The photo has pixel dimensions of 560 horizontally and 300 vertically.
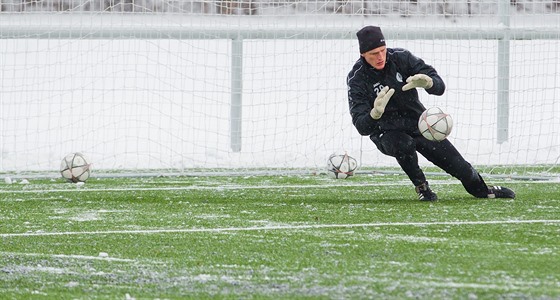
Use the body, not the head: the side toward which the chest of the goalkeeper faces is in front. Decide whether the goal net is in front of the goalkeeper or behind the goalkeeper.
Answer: behind

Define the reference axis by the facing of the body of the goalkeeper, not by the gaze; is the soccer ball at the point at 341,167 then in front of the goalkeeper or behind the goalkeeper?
behind

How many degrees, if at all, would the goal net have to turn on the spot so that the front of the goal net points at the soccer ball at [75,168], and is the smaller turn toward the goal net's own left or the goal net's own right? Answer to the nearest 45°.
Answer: approximately 45° to the goal net's own right

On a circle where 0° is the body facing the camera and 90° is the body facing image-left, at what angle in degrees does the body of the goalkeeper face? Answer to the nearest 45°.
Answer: approximately 315°

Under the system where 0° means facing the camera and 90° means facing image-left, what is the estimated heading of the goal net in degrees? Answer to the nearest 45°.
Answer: approximately 0°

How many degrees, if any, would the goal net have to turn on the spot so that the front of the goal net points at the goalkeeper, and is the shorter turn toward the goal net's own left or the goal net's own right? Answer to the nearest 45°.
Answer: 0° — it already faces them

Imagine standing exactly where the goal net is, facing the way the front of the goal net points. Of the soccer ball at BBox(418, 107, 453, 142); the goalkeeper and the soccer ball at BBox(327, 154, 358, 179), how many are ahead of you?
3

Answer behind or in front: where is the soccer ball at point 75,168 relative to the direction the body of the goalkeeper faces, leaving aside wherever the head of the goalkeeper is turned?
behind
